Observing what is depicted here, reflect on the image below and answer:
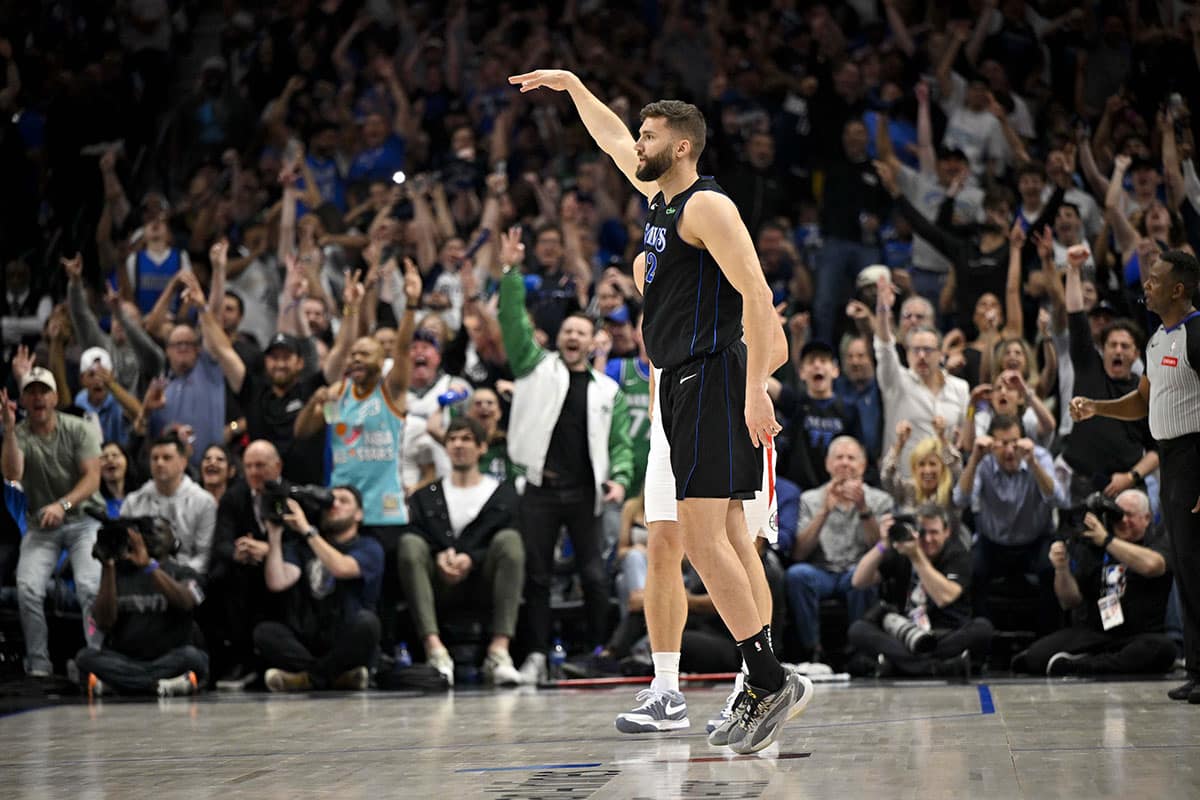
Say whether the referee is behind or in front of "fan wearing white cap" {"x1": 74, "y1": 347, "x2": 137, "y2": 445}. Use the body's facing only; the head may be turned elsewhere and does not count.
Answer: in front

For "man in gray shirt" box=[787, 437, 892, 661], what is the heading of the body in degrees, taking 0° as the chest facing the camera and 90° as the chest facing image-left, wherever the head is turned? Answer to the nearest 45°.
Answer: approximately 0°

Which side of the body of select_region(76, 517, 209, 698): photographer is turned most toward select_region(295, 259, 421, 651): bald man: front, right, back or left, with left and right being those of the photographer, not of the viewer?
left

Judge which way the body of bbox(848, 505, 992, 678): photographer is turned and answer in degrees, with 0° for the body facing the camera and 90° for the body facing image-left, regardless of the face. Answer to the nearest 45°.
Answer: approximately 45°

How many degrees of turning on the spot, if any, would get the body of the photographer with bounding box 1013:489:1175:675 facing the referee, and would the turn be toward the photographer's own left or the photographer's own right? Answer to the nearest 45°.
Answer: approximately 45° to the photographer's own left

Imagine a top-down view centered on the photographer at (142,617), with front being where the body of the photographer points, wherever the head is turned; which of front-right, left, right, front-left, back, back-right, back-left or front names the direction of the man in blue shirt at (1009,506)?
left

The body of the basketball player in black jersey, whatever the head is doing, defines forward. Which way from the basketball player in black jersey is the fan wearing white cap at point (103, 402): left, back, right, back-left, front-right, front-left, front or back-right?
front-right

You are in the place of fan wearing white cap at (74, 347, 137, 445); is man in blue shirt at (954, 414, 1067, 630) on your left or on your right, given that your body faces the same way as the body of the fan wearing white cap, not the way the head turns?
on your left

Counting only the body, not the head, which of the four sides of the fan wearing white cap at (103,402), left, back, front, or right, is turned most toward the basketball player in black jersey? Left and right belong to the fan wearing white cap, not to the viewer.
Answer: front

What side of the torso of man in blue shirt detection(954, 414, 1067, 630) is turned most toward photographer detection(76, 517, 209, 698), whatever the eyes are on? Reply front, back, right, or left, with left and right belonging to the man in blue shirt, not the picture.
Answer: right

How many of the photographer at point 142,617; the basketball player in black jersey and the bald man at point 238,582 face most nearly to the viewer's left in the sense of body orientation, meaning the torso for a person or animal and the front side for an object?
1
